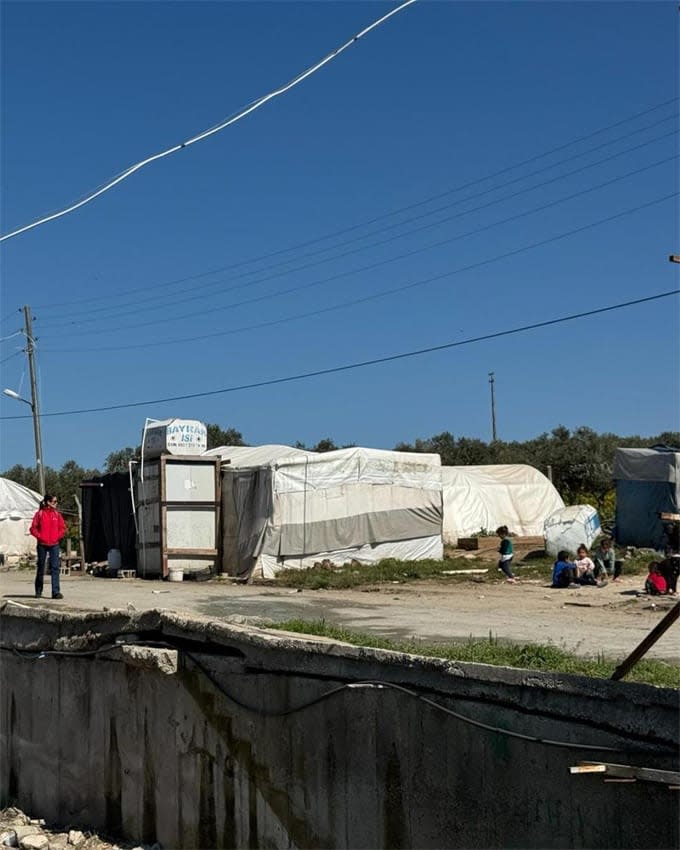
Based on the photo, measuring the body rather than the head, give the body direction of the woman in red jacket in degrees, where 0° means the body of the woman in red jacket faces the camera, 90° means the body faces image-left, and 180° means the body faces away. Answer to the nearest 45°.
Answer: approximately 0°

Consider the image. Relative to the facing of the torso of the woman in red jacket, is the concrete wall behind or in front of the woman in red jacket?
in front

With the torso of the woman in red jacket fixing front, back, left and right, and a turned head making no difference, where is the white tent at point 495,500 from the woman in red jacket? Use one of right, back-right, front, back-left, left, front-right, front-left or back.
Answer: back-left

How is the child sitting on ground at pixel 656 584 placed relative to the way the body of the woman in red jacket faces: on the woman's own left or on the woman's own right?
on the woman's own left

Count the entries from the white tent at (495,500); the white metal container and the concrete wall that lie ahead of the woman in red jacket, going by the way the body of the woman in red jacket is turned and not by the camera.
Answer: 1

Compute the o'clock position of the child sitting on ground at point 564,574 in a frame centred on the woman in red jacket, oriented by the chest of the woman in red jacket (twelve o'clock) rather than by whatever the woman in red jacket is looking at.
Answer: The child sitting on ground is roughly at 9 o'clock from the woman in red jacket.
